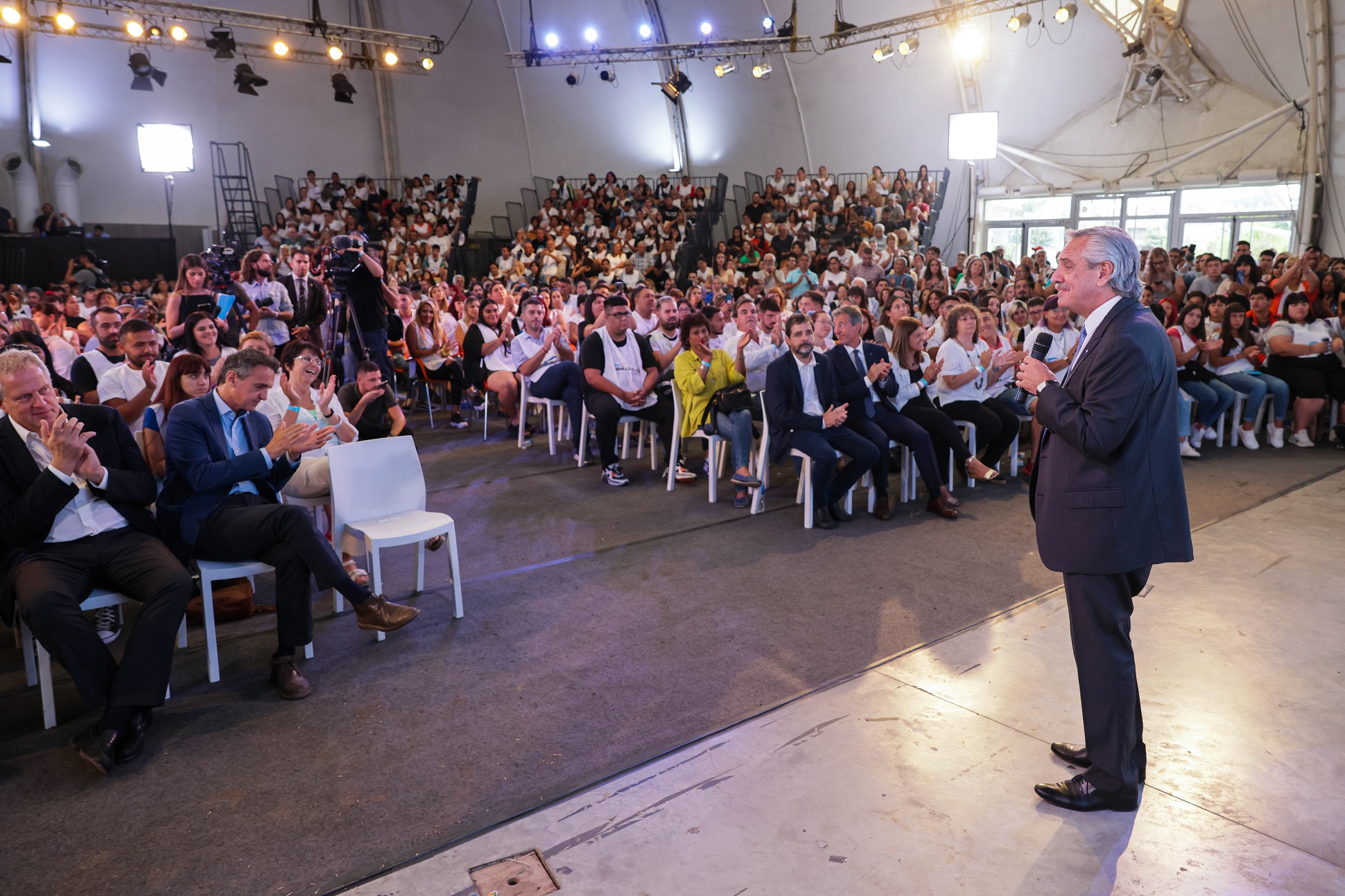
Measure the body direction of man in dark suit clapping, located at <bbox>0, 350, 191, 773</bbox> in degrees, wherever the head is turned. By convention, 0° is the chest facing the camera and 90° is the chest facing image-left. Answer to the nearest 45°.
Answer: approximately 315°

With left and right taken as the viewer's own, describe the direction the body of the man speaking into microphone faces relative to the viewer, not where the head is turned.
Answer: facing to the left of the viewer

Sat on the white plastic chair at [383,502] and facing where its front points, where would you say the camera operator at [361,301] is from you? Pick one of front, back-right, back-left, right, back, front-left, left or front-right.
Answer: back-left

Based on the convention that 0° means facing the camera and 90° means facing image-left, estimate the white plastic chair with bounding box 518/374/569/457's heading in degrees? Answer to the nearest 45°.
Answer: approximately 315°

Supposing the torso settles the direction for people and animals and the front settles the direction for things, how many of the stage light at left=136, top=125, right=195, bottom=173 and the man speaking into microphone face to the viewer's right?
0

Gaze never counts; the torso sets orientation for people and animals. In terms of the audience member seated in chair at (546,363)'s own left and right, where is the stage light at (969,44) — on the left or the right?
on their left

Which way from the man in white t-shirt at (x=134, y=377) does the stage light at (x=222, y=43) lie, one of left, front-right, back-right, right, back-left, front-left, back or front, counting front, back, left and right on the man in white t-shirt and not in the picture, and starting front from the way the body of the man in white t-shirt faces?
back-left

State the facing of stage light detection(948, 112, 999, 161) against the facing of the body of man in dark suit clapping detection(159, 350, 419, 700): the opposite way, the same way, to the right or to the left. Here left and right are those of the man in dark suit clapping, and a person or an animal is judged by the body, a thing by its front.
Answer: to the right

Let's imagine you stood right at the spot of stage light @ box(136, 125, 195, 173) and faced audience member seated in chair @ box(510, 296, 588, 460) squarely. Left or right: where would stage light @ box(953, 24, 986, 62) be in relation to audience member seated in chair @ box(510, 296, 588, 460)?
left

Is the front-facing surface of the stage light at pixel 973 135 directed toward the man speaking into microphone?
yes
